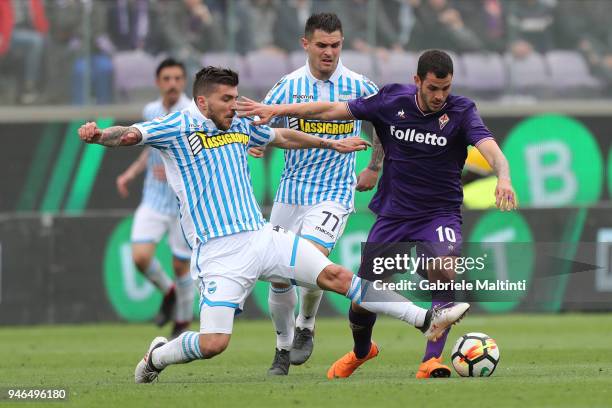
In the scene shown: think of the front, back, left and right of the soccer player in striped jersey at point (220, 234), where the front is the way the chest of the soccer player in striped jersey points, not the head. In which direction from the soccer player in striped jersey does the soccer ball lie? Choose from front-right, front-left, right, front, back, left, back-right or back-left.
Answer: front-left

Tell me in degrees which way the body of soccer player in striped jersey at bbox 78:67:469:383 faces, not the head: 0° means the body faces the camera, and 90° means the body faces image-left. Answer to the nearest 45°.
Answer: approximately 315°

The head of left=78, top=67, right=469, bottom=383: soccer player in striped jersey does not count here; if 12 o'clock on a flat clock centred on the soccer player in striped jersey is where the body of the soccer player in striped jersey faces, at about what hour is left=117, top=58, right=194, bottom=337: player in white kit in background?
The player in white kit in background is roughly at 7 o'clock from the soccer player in striped jersey.

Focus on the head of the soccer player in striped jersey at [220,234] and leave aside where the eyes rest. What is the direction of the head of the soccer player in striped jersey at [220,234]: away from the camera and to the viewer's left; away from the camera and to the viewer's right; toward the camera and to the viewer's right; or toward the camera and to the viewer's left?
toward the camera and to the viewer's right

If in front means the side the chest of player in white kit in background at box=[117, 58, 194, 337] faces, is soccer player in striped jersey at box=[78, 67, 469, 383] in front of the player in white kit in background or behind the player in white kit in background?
in front

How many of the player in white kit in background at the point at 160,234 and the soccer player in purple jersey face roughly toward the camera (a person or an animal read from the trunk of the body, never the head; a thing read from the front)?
2
